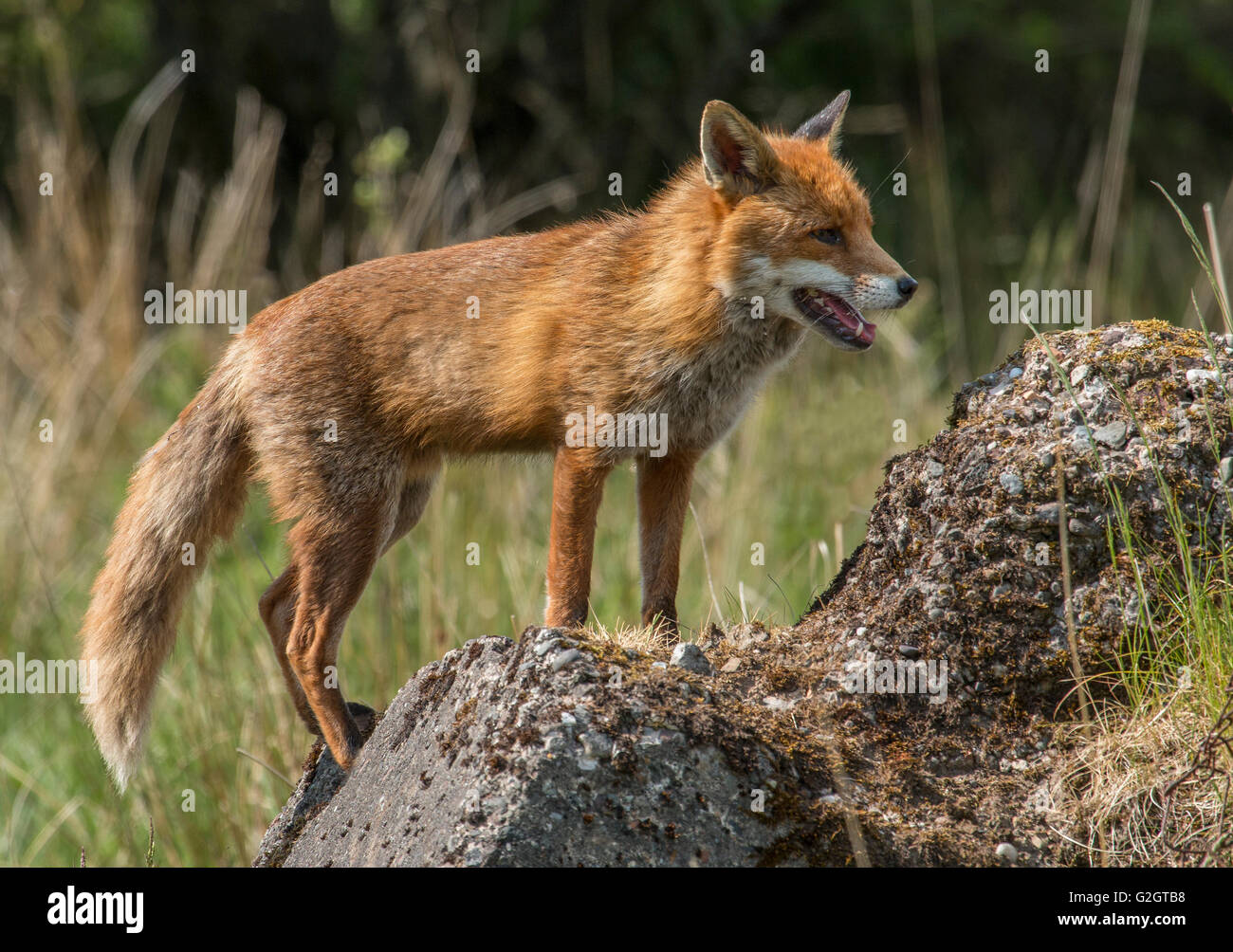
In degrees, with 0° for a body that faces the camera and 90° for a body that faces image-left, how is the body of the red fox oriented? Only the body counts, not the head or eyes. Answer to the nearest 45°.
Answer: approximately 270°
